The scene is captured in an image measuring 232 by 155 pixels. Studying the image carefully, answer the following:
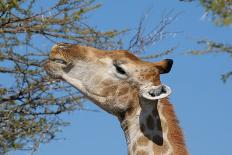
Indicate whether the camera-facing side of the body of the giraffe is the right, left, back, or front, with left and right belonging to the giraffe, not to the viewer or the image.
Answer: left
